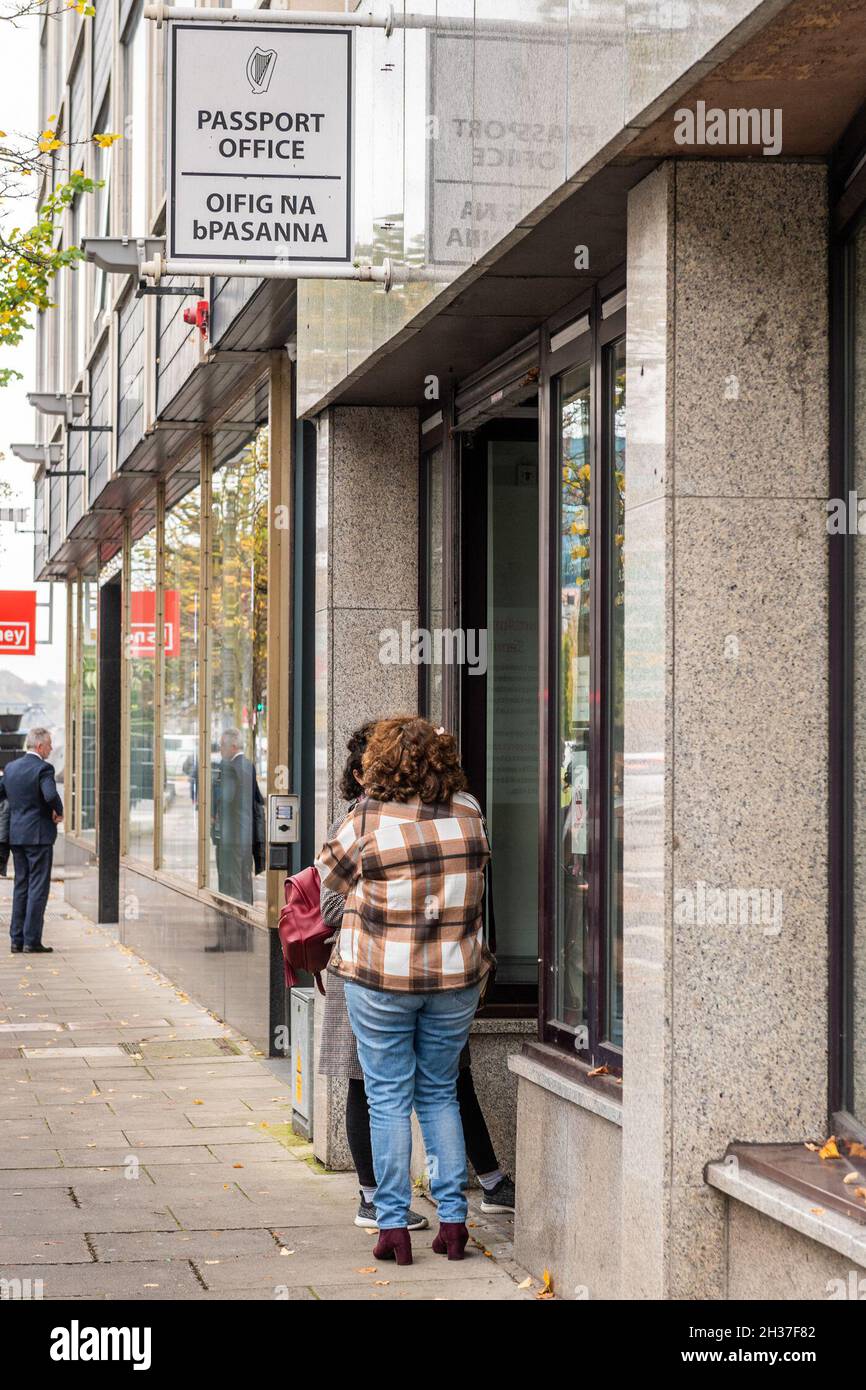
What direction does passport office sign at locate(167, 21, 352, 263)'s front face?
toward the camera

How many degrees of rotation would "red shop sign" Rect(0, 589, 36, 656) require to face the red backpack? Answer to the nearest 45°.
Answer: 0° — it already faces it

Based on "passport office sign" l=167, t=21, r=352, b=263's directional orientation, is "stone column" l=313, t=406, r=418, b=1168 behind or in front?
behind

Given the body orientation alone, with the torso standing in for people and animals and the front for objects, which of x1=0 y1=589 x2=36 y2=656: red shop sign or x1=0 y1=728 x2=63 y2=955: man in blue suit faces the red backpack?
the red shop sign

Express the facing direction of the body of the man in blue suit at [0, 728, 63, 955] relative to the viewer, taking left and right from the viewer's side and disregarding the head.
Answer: facing away from the viewer and to the right of the viewer

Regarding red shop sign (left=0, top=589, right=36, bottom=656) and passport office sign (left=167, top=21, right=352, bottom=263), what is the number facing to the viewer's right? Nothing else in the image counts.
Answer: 0

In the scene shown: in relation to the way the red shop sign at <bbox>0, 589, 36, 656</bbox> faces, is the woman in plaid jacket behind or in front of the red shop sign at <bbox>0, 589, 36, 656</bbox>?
in front

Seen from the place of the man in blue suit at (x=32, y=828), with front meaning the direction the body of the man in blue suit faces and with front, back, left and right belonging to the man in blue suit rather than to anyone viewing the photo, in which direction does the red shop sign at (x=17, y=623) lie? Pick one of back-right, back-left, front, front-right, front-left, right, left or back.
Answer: front-left

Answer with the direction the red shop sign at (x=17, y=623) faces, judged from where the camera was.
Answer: facing the viewer
